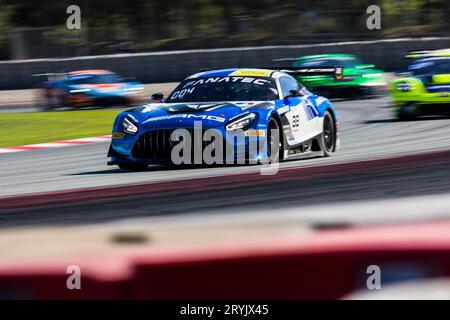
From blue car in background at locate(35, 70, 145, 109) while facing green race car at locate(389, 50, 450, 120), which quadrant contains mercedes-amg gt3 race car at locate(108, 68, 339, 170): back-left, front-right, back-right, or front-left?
front-right

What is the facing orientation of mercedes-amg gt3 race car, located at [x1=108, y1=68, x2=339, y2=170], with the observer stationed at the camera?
facing the viewer and to the left of the viewer

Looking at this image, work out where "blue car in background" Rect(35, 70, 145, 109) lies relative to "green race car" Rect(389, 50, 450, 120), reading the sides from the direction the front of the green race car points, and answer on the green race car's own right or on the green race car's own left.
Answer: on the green race car's own right

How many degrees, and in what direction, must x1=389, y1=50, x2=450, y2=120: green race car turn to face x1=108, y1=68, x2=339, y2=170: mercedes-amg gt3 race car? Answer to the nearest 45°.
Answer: approximately 45° to its left

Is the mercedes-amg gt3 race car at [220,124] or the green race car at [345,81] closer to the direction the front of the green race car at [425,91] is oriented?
the mercedes-amg gt3 race car

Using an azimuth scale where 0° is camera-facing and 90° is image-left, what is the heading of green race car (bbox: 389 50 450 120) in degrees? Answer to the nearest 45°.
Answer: approximately 45°

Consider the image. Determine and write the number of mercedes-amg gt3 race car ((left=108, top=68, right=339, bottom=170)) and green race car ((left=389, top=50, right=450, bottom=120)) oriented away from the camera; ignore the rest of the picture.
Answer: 0

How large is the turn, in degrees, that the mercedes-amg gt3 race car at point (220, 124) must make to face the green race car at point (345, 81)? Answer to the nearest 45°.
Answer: approximately 135° to its right

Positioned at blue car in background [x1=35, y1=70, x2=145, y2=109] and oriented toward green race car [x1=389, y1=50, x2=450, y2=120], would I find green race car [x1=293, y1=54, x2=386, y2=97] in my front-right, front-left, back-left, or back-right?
front-left

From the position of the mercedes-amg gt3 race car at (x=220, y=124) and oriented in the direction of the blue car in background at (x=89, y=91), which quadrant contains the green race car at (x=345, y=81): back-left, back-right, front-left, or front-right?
front-right
